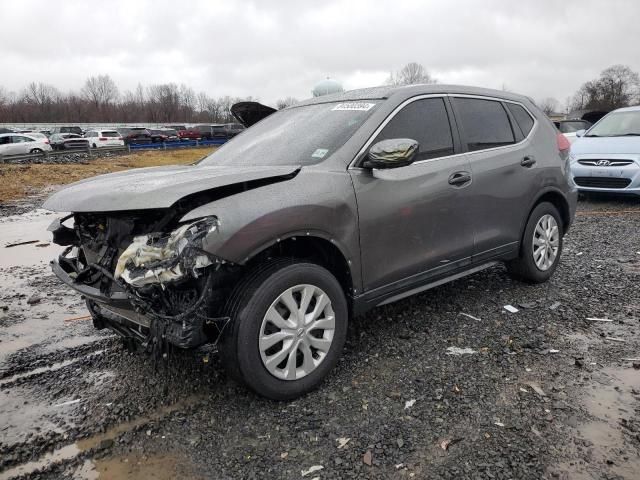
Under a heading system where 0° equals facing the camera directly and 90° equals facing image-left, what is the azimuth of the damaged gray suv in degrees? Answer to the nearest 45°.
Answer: approximately 45°

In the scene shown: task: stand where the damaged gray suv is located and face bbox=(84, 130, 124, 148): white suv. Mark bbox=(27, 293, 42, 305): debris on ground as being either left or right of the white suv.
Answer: left

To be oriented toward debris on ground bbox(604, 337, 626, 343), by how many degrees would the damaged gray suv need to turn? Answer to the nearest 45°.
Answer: approximately 135° to its left

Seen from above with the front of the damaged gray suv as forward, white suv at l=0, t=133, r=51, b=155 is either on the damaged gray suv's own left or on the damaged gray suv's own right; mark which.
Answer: on the damaged gray suv's own right

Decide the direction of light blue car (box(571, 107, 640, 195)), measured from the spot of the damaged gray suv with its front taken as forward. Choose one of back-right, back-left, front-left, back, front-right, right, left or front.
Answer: back

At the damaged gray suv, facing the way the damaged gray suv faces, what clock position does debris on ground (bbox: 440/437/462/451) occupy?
The debris on ground is roughly at 9 o'clock from the damaged gray suv.
